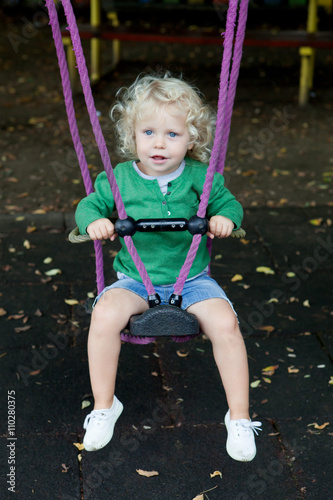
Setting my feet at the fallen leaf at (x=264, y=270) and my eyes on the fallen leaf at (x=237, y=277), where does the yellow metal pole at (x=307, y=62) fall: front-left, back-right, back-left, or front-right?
back-right

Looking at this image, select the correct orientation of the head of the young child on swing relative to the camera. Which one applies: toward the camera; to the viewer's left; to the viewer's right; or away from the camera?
toward the camera

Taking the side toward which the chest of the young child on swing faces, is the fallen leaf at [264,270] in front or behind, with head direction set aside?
behind

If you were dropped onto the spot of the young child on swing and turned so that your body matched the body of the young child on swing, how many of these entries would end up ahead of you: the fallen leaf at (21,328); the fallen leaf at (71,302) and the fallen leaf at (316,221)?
0

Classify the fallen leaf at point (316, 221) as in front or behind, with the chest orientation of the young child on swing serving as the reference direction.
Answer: behind

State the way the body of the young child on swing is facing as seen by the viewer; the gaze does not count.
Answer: toward the camera

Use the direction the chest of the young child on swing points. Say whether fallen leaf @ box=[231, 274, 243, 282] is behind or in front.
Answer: behind

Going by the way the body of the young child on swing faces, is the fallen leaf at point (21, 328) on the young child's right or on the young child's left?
on the young child's right

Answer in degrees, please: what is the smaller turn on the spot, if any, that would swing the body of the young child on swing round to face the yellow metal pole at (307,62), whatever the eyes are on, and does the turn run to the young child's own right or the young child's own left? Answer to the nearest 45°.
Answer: approximately 180°

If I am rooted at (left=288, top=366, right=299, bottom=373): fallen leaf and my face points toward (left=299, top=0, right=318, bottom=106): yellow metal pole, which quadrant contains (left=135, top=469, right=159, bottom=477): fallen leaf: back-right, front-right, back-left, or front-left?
back-left

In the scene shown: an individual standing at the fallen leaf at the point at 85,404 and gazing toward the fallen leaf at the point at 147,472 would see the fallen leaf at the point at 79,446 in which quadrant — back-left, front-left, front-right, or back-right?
front-right
